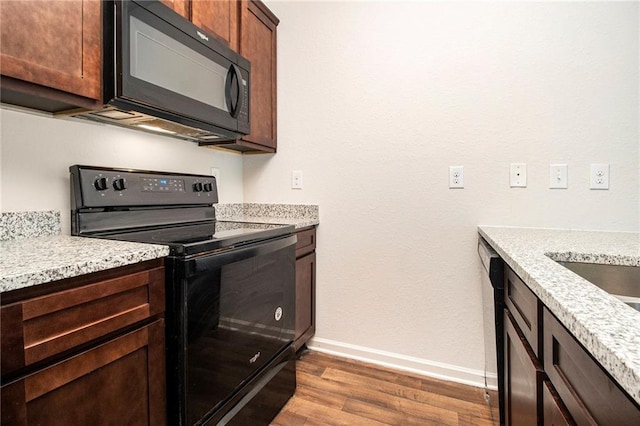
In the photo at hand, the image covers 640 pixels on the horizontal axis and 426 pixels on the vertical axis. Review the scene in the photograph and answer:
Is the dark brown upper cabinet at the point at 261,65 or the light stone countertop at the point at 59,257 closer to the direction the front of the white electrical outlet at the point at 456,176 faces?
the light stone countertop

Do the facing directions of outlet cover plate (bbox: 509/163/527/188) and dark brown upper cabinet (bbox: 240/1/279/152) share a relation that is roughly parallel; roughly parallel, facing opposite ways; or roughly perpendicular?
roughly perpendicular

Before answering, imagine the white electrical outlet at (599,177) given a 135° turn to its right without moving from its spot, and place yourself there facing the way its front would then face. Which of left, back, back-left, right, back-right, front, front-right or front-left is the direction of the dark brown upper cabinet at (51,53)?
left

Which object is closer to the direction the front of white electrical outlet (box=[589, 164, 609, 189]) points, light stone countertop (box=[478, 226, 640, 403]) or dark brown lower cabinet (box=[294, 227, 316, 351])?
the light stone countertop

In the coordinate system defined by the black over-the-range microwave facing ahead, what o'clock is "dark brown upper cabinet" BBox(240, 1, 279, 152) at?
The dark brown upper cabinet is roughly at 9 o'clock from the black over-the-range microwave.

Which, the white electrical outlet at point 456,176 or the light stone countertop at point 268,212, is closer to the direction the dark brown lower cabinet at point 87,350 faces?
the white electrical outlet

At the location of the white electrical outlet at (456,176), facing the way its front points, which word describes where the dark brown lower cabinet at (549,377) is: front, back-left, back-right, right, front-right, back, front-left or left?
front

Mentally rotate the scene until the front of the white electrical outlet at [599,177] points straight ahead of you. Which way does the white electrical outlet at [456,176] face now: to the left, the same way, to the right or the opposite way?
the same way

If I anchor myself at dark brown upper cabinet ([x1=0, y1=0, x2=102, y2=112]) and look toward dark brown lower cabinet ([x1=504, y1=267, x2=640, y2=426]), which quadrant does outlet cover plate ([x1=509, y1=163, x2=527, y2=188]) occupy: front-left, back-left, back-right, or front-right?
front-left

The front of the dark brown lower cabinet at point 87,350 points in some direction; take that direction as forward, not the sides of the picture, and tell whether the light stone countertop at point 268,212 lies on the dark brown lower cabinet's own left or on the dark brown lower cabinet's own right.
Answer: on the dark brown lower cabinet's own left

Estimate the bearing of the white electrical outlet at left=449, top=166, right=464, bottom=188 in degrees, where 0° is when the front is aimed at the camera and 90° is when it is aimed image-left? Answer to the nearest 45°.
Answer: approximately 0°

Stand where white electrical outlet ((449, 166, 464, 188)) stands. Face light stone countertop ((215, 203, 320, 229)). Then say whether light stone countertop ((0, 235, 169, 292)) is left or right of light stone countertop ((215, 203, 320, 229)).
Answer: left

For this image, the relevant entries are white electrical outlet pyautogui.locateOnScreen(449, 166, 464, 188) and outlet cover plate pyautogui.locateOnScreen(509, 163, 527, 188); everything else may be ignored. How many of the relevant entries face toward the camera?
2

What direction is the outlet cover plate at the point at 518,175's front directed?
toward the camera

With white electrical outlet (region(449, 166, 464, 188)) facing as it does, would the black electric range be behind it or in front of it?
in front

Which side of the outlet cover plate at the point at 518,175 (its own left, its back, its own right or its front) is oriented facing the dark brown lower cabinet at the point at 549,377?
front

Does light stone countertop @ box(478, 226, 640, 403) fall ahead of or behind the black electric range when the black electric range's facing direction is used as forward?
ahead

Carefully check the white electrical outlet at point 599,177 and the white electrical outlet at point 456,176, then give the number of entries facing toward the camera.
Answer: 2

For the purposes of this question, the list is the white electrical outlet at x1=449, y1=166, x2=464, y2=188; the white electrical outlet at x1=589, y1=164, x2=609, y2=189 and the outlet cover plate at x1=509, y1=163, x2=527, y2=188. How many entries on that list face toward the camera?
3
